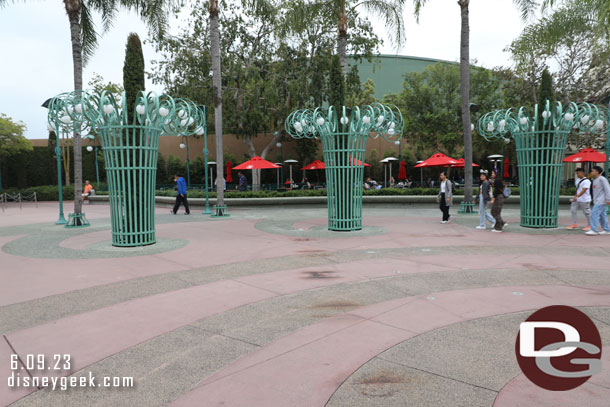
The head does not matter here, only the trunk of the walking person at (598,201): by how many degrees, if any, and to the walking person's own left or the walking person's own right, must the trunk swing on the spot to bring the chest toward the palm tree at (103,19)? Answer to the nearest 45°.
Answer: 0° — they already face it

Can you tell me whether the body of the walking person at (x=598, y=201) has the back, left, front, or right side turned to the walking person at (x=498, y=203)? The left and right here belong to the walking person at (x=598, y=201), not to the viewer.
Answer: front

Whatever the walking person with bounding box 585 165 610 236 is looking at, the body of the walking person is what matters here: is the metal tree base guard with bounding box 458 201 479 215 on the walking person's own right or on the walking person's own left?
on the walking person's own right

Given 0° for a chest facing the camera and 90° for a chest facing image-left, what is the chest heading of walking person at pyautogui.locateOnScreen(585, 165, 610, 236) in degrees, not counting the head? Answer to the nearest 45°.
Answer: approximately 90°

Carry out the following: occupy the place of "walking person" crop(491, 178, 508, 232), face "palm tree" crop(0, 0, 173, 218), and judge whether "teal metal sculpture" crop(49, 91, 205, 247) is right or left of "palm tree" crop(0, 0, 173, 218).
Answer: left

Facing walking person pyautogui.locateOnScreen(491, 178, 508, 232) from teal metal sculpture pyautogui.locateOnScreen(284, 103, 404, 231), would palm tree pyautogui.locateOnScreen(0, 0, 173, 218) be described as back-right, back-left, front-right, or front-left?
back-left

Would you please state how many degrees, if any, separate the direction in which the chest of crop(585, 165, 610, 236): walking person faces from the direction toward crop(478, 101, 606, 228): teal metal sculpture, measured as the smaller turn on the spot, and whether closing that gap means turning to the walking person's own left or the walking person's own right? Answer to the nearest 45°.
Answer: approximately 45° to the walking person's own right
